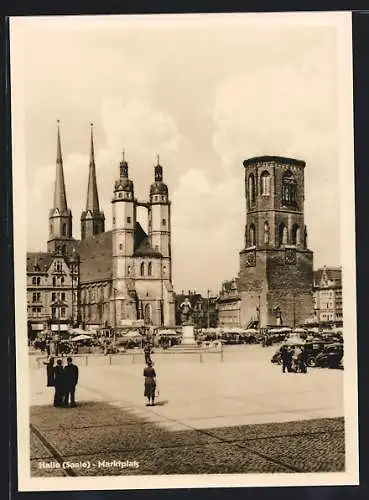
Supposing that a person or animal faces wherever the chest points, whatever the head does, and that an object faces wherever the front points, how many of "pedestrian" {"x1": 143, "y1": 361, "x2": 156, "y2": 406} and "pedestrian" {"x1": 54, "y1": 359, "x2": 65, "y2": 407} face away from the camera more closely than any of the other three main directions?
2

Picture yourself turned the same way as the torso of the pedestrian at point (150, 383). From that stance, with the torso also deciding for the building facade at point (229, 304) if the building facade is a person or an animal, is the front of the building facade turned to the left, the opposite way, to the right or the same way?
the opposite way

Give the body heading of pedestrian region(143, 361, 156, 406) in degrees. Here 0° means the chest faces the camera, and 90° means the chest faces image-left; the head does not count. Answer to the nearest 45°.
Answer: approximately 180°

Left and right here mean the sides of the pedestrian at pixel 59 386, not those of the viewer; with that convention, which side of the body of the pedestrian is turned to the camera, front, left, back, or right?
back

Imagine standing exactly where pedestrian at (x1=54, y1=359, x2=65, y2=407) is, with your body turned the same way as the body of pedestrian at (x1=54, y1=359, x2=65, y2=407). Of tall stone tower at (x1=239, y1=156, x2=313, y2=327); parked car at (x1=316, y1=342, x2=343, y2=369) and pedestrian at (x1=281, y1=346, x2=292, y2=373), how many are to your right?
3

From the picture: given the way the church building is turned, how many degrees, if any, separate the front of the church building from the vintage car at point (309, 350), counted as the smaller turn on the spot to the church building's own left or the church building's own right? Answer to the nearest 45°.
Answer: approximately 45° to the church building's own left

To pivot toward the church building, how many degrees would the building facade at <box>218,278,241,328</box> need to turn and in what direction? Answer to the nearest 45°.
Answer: approximately 90° to its right
